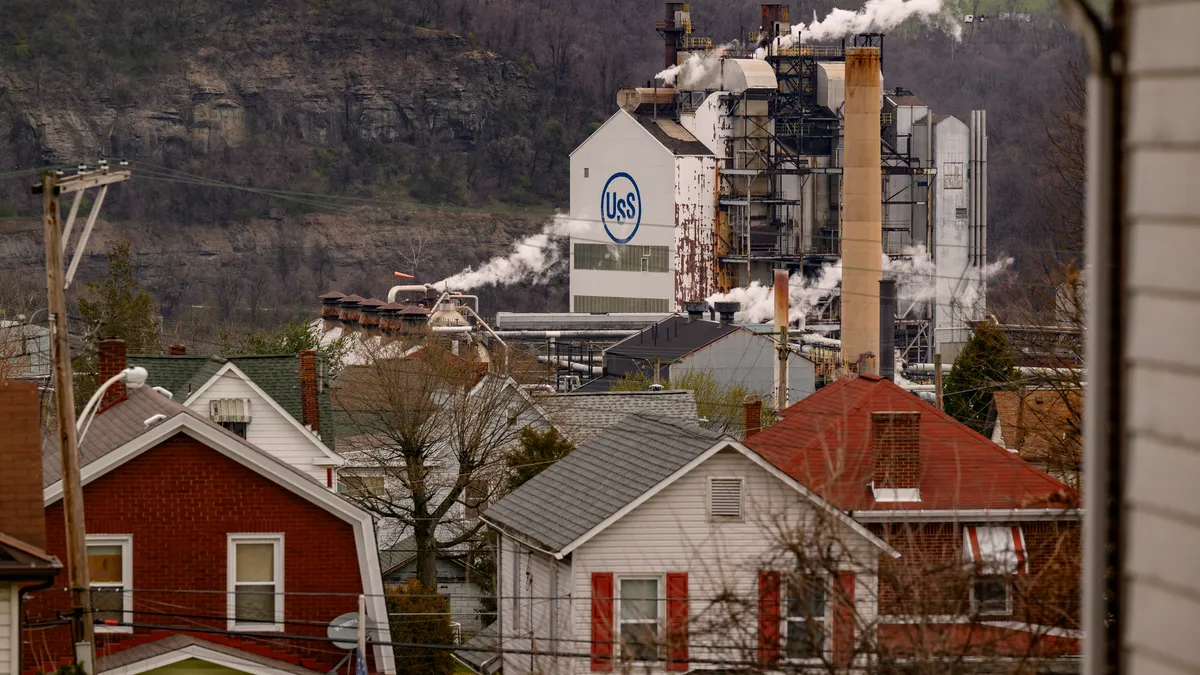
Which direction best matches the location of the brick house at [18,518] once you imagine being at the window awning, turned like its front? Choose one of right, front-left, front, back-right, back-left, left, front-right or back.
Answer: front

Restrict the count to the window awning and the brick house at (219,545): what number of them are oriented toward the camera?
2

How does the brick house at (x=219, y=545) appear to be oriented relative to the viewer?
toward the camera

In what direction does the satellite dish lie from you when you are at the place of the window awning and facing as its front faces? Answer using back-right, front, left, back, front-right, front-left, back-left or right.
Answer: front

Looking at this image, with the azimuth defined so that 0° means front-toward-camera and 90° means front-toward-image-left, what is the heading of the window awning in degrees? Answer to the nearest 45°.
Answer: approximately 0°

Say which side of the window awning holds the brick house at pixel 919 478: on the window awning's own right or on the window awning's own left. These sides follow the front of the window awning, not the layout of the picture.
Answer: on the window awning's own left

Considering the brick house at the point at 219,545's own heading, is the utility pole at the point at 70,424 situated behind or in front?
in front

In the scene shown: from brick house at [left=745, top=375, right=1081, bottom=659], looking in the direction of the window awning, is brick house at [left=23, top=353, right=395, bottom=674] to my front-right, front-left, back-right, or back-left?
front-left

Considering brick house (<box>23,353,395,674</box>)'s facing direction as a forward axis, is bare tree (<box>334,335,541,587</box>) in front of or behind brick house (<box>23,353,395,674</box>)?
behind

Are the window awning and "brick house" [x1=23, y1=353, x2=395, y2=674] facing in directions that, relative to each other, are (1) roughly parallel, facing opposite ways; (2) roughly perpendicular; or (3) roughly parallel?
roughly parallel

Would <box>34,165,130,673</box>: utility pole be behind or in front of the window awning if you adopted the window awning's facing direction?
in front
